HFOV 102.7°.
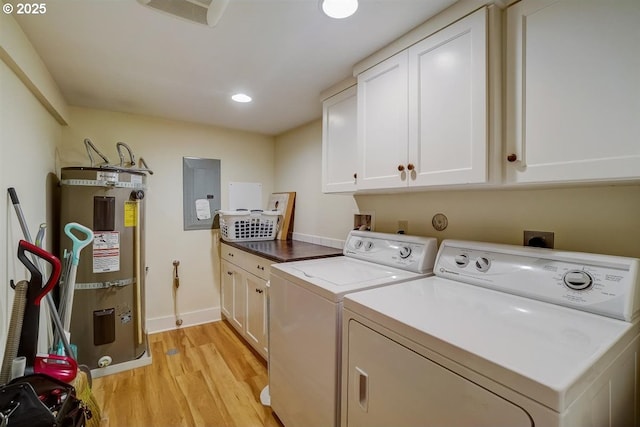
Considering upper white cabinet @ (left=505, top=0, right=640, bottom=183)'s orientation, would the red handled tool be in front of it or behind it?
in front

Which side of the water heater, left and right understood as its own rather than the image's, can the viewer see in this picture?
front

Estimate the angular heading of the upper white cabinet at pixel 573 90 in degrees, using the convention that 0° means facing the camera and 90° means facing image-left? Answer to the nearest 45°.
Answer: approximately 45°

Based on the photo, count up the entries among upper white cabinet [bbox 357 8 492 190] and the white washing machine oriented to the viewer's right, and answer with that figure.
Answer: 0

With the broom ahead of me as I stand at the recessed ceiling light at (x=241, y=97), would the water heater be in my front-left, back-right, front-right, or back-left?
front-right

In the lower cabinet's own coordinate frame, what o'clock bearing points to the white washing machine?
The white washing machine is roughly at 10 o'clock from the lower cabinet.

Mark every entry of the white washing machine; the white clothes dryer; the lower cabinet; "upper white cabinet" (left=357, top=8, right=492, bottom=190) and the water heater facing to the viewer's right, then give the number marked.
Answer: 0

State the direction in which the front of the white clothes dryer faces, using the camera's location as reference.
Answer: facing the viewer and to the left of the viewer

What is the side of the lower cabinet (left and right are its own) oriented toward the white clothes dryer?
left

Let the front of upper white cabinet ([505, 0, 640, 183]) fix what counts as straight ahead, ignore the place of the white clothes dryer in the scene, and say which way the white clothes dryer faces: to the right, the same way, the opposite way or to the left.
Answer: the same way

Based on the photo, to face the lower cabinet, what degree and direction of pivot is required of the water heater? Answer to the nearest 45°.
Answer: approximately 90° to its left

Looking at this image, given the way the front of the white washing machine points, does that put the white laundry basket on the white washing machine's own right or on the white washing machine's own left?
on the white washing machine's own right

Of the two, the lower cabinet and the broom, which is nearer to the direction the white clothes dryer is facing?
the broom

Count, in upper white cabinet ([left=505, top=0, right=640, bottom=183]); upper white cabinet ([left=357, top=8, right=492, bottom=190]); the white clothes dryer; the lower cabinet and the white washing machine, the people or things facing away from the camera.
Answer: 0

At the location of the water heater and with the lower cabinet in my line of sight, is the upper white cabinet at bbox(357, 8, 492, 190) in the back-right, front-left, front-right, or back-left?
front-right

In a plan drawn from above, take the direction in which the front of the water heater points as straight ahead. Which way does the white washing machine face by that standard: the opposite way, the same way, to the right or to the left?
to the right

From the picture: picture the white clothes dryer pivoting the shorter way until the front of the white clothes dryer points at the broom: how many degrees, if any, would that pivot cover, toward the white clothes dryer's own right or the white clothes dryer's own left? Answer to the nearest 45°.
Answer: approximately 45° to the white clothes dryer's own right

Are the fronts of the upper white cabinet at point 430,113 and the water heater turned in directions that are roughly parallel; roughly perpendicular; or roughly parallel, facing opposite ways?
roughly perpendicular
